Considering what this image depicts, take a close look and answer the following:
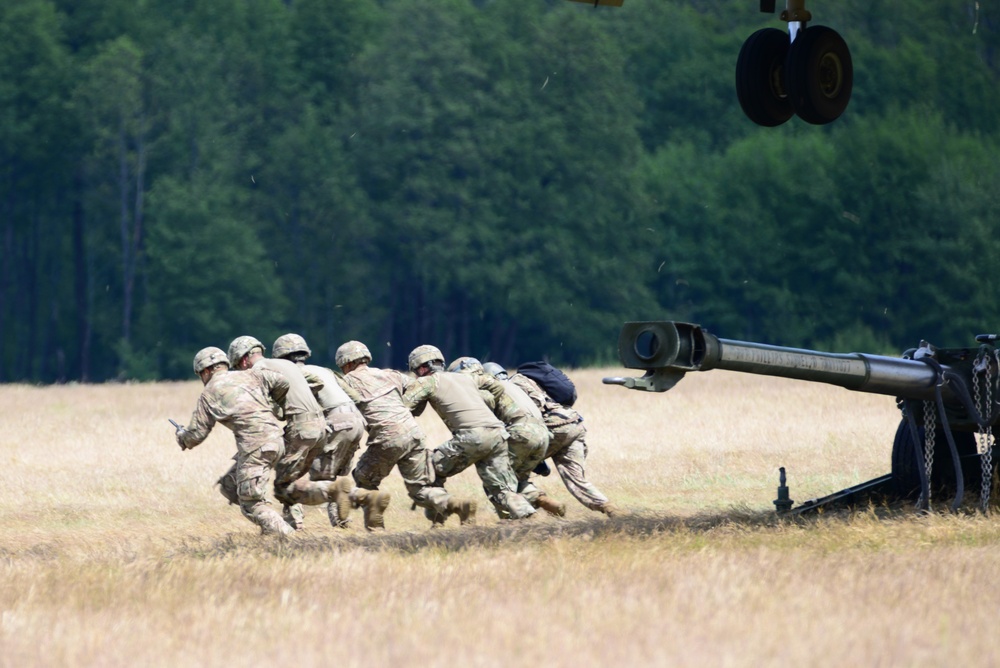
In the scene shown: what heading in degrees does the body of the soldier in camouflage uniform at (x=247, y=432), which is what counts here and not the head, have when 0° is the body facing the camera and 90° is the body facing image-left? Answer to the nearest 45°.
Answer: approximately 135°

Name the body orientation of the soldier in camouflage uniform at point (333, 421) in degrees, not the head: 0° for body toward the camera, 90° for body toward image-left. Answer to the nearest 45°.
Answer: approximately 135°

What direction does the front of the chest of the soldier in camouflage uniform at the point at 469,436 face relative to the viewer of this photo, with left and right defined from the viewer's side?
facing away from the viewer and to the left of the viewer

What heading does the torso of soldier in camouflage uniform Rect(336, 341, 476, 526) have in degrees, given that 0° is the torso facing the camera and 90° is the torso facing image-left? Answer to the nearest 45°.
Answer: approximately 135°

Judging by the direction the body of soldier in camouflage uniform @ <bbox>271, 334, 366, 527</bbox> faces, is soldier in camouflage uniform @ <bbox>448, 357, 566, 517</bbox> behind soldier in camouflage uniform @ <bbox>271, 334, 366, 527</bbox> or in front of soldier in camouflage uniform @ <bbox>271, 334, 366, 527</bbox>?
behind

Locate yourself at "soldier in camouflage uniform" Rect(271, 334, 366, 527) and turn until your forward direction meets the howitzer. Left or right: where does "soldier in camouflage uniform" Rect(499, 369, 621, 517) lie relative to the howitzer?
left
